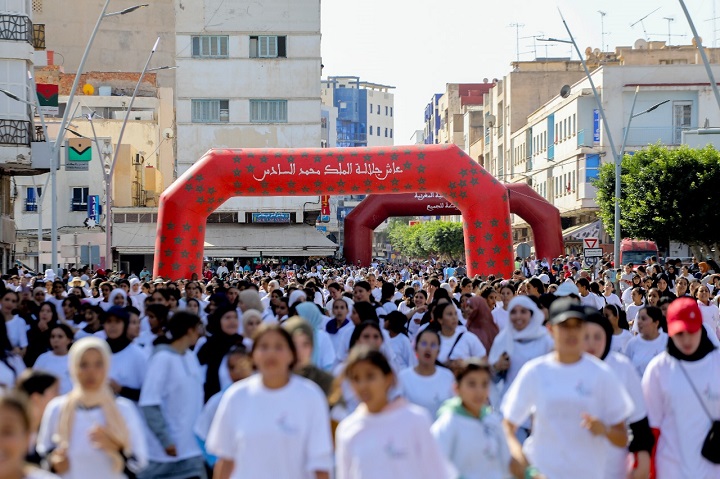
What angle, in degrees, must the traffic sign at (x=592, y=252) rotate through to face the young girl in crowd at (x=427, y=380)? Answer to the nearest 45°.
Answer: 0° — it already faces them

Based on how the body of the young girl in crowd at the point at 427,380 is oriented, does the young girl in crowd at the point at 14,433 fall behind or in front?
in front

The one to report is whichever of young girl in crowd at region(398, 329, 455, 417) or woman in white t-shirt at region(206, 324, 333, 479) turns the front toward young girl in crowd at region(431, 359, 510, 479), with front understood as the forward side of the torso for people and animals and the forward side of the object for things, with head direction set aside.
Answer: young girl in crowd at region(398, 329, 455, 417)

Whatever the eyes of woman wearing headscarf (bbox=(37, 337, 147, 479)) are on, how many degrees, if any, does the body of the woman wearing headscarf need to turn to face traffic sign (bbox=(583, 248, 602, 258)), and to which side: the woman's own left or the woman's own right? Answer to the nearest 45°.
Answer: approximately 135° to the woman's own left

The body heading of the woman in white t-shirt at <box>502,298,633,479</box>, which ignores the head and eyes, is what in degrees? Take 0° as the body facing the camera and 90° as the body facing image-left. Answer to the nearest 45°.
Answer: approximately 0°

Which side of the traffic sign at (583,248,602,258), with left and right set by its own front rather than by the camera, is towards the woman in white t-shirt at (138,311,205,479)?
front

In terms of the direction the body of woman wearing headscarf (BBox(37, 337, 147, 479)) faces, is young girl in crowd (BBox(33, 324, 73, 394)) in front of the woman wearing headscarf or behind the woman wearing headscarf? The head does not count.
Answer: behind

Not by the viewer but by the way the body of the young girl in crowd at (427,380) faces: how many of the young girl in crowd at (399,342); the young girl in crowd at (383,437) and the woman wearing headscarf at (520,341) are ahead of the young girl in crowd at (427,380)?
1
